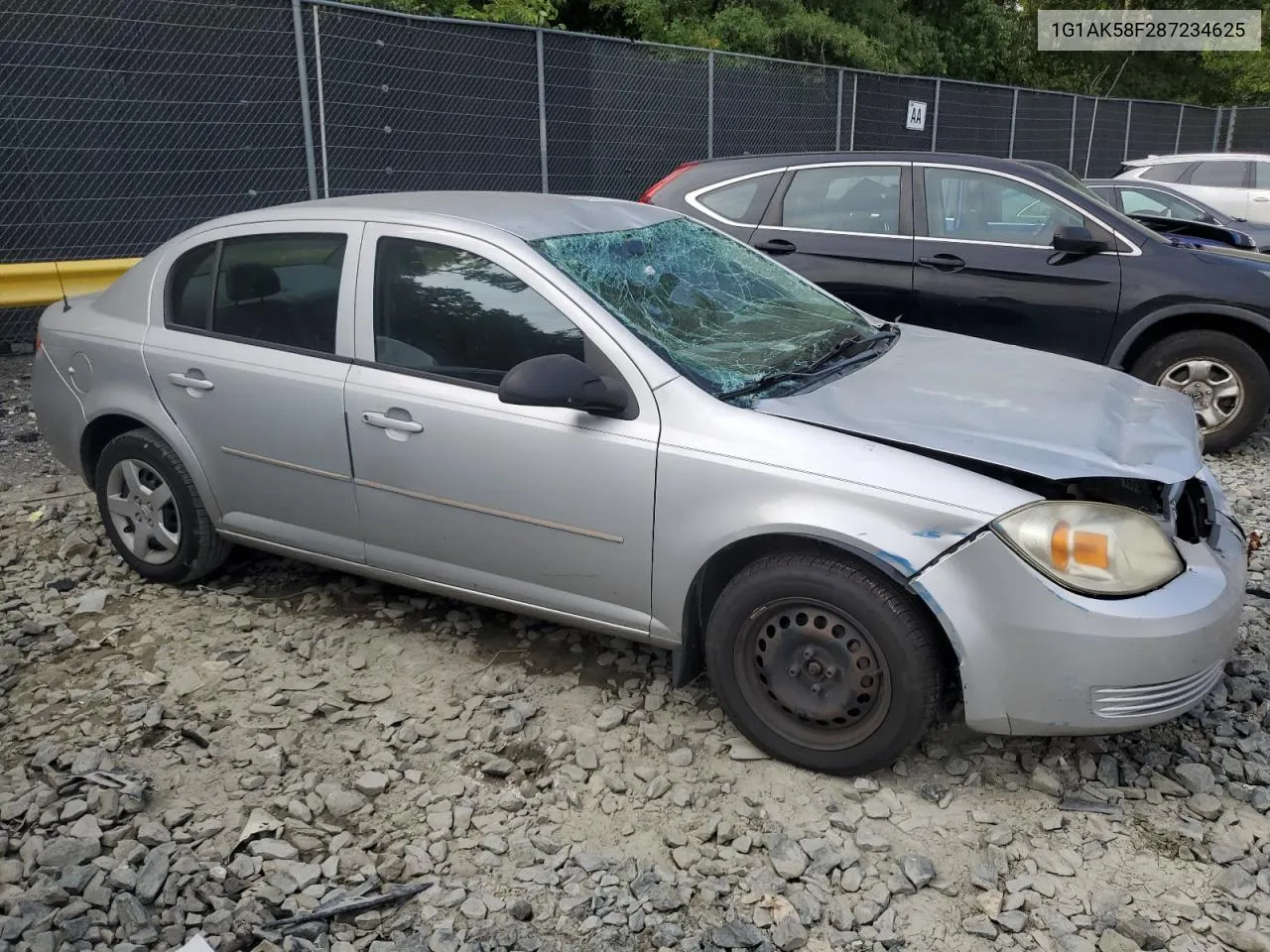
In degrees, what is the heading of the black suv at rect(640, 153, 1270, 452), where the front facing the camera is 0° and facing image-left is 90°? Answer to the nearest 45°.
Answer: approximately 270°

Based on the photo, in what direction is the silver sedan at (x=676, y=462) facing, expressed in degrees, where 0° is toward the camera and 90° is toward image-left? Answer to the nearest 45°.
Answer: approximately 315°

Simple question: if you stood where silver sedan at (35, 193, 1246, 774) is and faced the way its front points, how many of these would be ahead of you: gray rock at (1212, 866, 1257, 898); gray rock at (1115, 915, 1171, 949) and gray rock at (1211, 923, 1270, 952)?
3

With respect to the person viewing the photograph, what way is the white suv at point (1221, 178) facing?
facing to the right of the viewer

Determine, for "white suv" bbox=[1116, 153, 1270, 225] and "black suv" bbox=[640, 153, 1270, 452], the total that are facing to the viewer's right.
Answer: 2

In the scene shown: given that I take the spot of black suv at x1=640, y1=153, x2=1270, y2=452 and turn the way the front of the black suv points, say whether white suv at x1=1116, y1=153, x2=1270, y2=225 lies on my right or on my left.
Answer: on my left

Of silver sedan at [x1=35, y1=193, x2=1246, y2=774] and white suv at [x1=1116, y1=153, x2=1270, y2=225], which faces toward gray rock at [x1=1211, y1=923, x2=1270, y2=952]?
the silver sedan

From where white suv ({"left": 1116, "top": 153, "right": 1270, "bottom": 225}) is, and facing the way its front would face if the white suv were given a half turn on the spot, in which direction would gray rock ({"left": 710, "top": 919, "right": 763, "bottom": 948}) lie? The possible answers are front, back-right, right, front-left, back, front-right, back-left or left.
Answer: left

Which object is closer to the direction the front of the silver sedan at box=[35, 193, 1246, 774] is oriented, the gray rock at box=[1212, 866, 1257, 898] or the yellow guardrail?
the gray rock

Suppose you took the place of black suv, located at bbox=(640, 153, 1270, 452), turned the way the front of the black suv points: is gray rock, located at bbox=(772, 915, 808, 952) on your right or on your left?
on your right

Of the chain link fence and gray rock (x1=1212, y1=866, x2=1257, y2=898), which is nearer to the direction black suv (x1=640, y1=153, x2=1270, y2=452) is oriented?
the gray rock

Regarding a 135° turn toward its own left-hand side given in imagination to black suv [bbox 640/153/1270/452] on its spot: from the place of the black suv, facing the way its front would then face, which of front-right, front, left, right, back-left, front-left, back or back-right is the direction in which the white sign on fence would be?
front-right

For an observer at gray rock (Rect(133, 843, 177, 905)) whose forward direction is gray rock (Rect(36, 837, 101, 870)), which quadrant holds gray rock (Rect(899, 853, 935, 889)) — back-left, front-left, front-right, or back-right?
back-right

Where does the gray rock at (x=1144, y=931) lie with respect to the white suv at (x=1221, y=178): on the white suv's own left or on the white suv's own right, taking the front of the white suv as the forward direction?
on the white suv's own right
